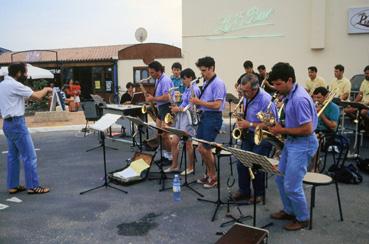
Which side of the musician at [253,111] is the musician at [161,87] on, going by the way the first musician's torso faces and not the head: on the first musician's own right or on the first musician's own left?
on the first musician's own right

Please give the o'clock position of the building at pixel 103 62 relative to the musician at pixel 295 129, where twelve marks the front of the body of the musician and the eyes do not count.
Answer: The building is roughly at 2 o'clock from the musician.

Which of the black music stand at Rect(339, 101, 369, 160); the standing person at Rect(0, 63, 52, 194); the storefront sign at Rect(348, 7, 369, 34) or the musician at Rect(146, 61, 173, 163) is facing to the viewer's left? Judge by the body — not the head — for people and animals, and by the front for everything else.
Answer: the musician

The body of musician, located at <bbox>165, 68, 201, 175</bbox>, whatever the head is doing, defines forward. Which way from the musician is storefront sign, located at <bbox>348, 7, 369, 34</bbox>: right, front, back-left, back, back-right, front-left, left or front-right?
back

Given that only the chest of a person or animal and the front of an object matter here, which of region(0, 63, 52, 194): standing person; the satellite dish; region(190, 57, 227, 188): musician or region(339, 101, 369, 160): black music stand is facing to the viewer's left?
the musician

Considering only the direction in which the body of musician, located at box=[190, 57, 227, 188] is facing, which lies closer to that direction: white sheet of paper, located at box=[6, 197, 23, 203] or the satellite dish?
the white sheet of paper

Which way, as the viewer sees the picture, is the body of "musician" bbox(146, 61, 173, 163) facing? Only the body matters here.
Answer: to the viewer's left

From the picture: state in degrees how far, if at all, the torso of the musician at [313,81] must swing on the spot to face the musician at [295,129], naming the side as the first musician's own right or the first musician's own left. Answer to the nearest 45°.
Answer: approximately 45° to the first musician's own left

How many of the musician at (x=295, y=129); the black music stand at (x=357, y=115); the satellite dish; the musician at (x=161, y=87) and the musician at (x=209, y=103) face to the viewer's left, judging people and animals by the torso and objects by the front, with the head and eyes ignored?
3

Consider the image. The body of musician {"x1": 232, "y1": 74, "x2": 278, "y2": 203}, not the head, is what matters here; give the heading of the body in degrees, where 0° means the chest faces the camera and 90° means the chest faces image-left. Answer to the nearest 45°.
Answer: approximately 45°

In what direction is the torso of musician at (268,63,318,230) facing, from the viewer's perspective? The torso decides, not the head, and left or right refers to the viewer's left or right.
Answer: facing to the left of the viewer

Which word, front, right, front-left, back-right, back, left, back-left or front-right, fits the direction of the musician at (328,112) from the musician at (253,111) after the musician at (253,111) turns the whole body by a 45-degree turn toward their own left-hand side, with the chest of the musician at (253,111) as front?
back-left

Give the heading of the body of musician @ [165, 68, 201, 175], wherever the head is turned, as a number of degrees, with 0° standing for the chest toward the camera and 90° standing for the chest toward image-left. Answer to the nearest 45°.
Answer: approximately 45°
